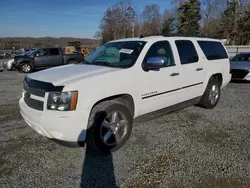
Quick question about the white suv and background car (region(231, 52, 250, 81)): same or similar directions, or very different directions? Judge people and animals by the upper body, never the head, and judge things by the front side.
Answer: same or similar directions

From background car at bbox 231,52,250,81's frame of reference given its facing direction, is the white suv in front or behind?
in front

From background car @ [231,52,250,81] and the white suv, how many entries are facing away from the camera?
0

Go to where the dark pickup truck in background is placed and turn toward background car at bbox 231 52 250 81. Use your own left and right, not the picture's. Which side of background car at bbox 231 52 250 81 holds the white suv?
right

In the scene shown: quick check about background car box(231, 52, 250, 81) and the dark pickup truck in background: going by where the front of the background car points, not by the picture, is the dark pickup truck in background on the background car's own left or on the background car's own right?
on the background car's own right

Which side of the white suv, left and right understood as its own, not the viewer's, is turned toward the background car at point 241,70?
back

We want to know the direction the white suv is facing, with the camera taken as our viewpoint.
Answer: facing the viewer and to the left of the viewer
